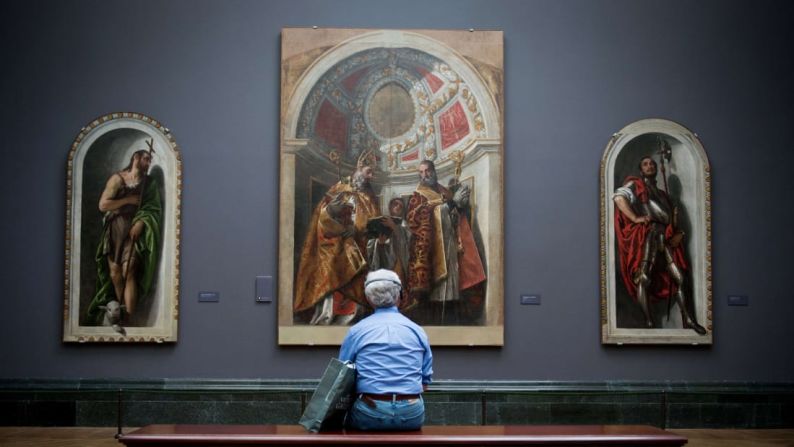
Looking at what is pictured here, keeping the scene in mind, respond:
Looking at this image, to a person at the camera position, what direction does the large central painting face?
facing the viewer

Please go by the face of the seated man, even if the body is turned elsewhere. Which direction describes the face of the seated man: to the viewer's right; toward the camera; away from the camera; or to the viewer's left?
away from the camera

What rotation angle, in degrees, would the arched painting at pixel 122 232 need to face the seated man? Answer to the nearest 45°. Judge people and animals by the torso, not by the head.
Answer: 0° — it already faces them

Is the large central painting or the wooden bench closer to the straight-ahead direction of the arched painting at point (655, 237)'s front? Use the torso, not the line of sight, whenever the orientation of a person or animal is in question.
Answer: the wooden bench

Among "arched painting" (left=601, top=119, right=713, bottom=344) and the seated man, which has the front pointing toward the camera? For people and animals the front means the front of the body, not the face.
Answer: the arched painting

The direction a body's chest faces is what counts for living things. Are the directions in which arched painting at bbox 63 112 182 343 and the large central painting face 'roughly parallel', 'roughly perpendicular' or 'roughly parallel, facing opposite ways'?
roughly parallel

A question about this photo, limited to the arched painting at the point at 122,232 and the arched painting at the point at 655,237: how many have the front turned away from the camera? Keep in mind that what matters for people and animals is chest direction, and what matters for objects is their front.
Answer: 0

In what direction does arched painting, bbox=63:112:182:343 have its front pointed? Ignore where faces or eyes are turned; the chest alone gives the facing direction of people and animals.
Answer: toward the camera

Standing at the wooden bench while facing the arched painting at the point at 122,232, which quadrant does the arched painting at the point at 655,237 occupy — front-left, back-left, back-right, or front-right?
front-right

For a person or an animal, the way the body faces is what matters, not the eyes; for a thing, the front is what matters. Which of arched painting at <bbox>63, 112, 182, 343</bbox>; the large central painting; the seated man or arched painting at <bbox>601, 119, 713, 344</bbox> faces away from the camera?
the seated man

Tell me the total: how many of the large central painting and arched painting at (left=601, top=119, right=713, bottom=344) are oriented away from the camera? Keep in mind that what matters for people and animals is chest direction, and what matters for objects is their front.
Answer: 0

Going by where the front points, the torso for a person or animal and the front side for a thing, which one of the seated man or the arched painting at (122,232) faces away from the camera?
the seated man

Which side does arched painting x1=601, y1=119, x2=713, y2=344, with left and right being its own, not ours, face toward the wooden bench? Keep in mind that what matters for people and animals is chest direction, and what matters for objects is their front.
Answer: front

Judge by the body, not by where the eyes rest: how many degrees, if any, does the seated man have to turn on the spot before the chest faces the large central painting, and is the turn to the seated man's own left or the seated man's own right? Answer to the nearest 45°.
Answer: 0° — they already face it

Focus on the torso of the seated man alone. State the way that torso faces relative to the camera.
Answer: away from the camera
